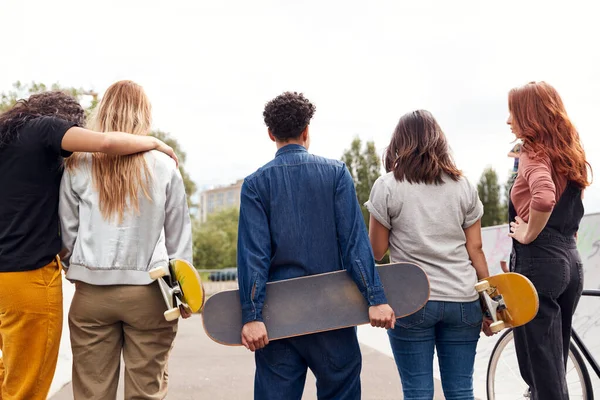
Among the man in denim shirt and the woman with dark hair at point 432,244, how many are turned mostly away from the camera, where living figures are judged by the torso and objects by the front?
2

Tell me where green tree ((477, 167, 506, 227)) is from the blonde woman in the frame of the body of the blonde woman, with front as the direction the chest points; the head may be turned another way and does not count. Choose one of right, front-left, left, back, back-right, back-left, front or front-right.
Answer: front-right

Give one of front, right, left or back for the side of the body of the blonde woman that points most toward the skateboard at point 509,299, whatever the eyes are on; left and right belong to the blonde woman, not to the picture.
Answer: right

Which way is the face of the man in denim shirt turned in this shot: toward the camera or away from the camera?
away from the camera

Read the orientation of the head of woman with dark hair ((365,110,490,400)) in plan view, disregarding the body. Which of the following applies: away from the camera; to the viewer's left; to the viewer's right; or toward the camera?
away from the camera

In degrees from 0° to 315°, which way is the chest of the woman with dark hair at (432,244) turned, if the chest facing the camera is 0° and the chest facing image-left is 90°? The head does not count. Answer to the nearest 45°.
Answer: approximately 180°

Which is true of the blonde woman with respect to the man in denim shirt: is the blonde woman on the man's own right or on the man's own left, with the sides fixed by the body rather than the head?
on the man's own left

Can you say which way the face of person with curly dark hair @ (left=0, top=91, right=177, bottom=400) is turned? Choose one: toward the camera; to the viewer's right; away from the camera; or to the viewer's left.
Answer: away from the camera

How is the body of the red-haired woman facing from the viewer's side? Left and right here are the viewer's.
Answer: facing away from the viewer and to the left of the viewer

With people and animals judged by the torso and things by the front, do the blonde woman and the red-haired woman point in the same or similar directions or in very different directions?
same or similar directions

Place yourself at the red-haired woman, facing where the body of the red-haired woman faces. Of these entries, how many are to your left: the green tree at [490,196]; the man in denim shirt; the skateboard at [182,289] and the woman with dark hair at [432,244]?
3

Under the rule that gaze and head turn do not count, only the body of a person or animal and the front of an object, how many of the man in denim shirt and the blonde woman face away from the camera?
2

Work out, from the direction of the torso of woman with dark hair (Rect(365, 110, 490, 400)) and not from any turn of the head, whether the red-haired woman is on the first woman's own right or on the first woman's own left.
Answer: on the first woman's own right

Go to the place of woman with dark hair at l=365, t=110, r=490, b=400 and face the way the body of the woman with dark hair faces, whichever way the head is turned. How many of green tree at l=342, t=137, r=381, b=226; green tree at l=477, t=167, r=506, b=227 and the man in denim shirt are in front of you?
2

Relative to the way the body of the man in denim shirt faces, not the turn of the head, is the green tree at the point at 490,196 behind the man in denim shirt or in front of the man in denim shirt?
in front

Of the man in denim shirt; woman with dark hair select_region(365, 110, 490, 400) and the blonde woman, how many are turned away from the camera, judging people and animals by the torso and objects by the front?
3

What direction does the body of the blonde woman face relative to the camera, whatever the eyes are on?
away from the camera

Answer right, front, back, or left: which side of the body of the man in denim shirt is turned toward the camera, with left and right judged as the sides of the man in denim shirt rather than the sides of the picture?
back

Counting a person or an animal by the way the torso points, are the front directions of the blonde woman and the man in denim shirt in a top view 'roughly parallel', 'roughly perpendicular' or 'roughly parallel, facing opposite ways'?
roughly parallel
